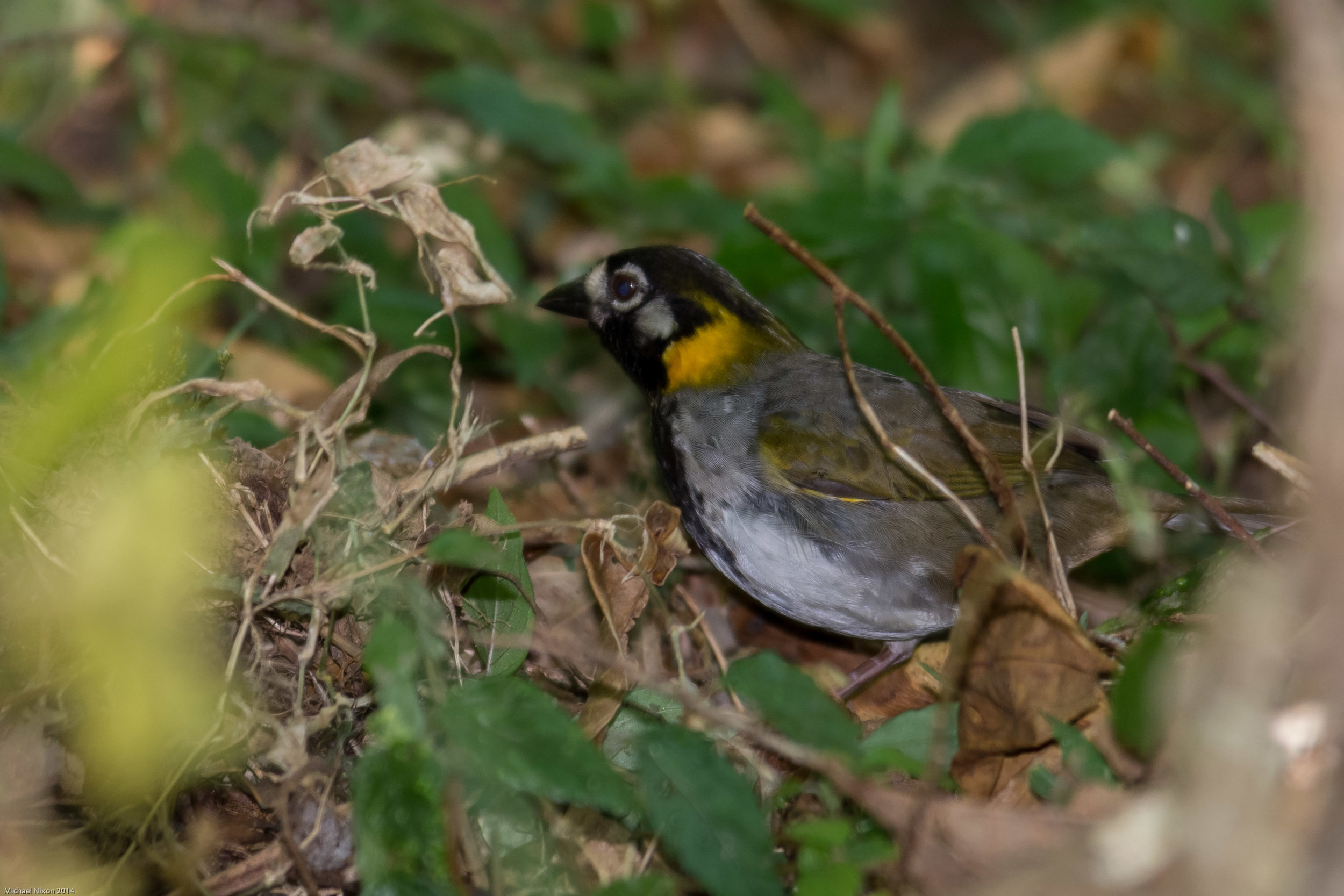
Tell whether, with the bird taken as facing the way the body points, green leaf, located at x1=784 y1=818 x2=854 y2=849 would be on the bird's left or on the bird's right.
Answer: on the bird's left

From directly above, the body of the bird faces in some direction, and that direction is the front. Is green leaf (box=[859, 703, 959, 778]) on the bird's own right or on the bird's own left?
on the bird's own left

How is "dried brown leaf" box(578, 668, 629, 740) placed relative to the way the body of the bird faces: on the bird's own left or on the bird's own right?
on the bird's own left

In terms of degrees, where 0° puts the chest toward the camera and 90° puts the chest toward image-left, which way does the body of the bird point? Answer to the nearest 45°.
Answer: approximately 90°

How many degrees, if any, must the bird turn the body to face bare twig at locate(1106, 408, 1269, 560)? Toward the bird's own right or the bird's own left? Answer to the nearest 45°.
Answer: approximately 135° to the bird's own left

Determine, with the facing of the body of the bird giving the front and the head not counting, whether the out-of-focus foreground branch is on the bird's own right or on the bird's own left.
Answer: on the bird's own left

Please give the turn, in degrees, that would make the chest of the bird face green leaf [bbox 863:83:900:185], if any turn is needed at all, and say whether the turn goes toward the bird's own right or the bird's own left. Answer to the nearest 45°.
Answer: approximately 90° to the bird's own right
